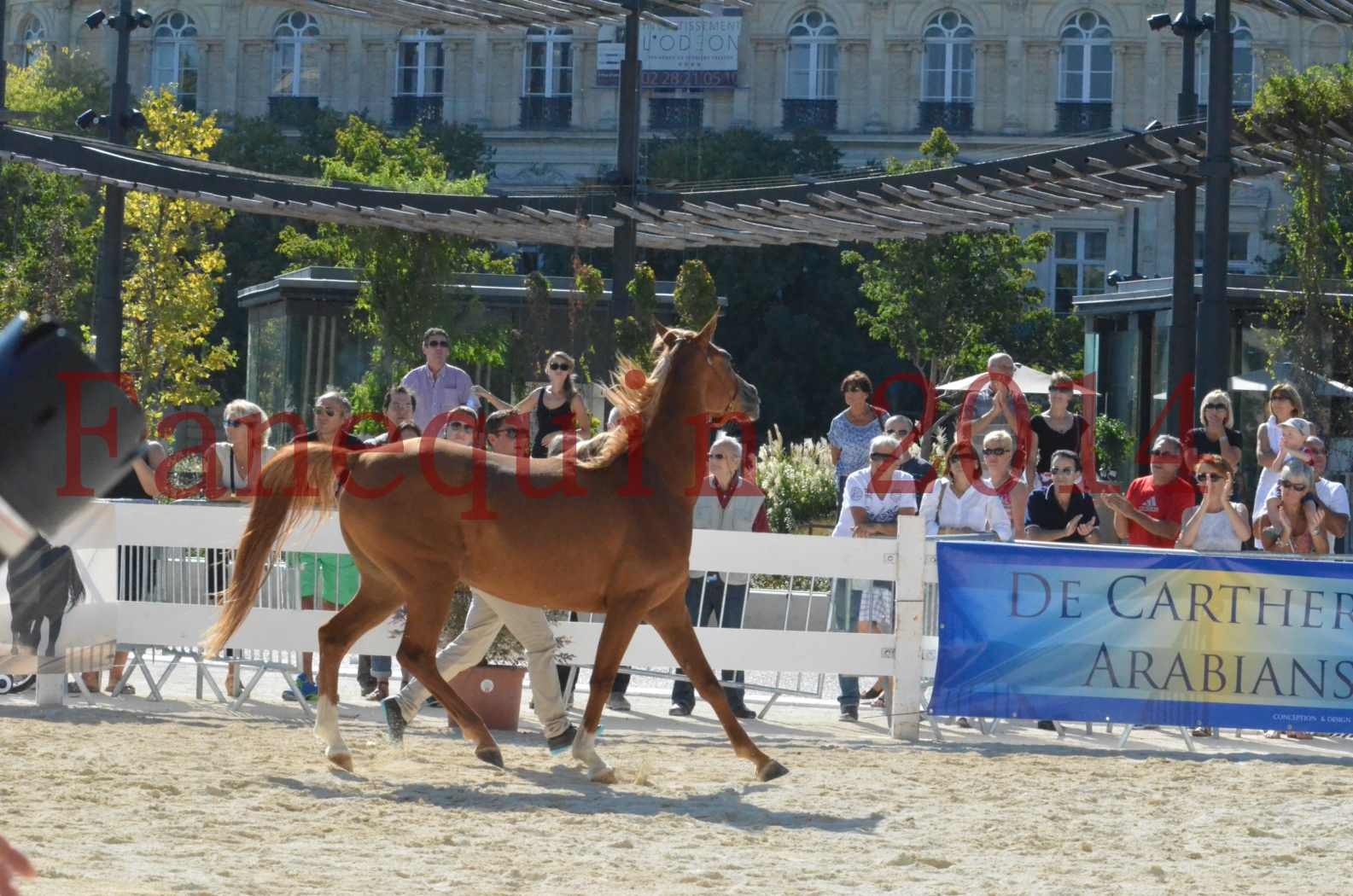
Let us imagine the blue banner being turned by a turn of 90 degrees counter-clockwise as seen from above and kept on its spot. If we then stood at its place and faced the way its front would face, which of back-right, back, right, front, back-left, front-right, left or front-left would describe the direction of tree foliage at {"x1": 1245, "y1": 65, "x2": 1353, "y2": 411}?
left

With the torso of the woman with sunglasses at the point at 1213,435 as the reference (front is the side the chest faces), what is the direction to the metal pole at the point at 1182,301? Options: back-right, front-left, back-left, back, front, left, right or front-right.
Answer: back

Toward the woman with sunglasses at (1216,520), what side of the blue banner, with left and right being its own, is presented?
back

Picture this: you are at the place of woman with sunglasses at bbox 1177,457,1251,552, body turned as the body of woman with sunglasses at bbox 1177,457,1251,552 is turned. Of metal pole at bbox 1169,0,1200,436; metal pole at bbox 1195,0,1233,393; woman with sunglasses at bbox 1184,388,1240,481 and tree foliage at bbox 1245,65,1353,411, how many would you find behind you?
4

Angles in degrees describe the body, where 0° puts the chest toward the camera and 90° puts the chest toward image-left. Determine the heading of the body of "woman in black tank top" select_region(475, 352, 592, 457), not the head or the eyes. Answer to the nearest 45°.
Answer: approximately 0°

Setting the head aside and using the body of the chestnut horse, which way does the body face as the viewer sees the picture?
to the viewer's right

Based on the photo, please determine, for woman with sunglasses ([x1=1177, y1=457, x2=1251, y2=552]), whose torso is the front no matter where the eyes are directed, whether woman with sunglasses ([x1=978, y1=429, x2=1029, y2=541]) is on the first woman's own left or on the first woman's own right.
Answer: on the first woman's own right

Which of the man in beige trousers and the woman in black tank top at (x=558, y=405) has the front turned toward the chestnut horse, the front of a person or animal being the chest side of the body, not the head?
the woman in black tank top

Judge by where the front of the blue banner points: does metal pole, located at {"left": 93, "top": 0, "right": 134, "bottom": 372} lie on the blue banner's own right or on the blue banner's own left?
on the blue banner's own right
